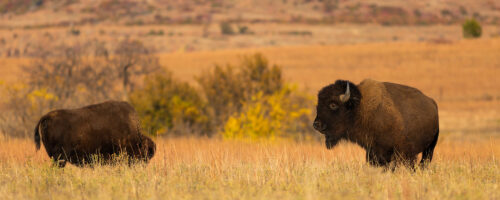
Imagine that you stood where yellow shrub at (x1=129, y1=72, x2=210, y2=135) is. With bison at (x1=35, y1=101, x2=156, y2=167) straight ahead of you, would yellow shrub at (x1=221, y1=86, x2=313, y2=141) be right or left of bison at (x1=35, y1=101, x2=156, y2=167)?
left

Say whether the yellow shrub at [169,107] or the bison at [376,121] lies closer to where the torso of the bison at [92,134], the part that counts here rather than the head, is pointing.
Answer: the bison

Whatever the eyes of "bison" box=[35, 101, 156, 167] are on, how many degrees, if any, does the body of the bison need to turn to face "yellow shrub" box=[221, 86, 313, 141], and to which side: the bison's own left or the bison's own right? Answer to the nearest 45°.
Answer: approximately 45° to the bison's own left

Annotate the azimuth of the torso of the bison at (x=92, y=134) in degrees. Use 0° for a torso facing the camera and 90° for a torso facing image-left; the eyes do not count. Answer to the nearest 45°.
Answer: approximately 270°

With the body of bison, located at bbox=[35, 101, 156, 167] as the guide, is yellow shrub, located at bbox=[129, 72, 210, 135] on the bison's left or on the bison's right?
on the bison's left

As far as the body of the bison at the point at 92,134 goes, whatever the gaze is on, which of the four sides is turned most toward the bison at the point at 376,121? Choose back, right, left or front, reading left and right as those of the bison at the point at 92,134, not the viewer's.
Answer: front
